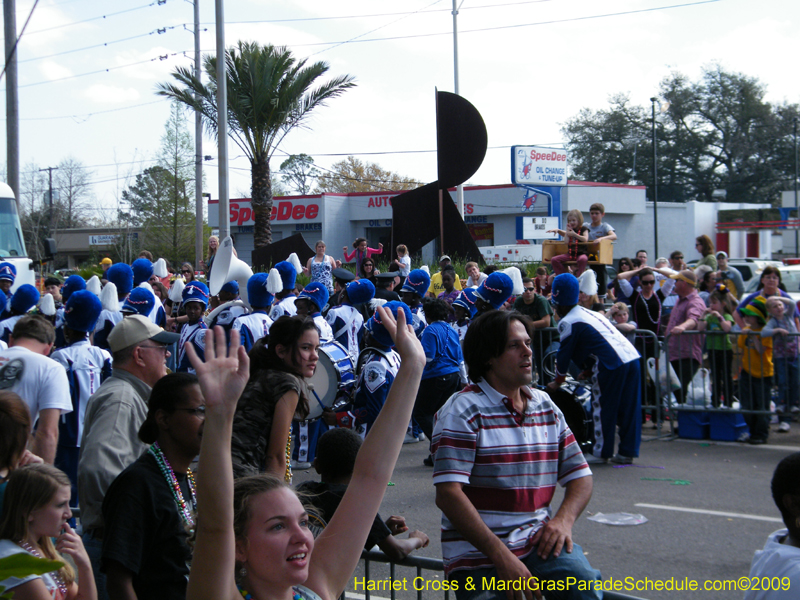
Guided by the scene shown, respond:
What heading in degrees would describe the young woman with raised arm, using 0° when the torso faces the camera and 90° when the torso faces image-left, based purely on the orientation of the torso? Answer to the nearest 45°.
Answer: approximately 315°

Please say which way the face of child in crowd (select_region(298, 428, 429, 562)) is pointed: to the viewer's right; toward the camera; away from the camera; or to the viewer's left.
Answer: away from the camera

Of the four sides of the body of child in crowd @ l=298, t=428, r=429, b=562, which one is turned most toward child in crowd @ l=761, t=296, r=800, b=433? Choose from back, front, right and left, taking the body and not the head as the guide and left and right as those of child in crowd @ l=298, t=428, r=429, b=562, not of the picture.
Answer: front

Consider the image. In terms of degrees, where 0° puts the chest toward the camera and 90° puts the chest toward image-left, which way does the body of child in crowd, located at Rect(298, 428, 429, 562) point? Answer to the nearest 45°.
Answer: approximately 225°

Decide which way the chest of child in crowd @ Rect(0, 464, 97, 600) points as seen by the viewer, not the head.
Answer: to the viewer's right

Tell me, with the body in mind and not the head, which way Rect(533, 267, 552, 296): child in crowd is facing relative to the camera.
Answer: toward the camera

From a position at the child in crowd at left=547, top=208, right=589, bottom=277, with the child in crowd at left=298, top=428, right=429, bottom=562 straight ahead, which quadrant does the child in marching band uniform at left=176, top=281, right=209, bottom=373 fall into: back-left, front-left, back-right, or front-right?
front-right

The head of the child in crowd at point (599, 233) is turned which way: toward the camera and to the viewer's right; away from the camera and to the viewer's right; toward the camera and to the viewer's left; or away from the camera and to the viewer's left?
toward the camera and to the viewer's left

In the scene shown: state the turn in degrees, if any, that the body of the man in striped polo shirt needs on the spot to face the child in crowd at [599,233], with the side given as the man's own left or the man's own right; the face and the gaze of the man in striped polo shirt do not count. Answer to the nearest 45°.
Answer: approximately 135° to the man's own left

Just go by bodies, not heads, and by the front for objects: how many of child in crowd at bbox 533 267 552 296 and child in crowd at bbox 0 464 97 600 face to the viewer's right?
1

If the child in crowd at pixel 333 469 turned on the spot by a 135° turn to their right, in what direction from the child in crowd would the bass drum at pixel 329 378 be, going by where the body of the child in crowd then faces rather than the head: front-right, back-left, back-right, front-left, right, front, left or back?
back
